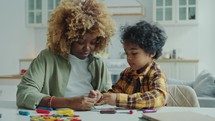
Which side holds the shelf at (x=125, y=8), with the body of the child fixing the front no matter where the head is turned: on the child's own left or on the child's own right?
on the child's own right

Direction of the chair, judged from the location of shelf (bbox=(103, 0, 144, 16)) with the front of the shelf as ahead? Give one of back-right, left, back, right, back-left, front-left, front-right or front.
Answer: front

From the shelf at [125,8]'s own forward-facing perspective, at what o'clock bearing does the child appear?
The child is roughly at 12 o'clock from the shelf.

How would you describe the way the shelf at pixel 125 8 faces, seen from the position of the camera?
facing the viewer

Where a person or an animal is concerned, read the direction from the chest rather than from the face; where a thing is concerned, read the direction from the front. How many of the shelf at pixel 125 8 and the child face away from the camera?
0

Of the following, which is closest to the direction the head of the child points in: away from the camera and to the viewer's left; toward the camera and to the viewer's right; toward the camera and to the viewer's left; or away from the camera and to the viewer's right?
toward the camera and to the viewer's left

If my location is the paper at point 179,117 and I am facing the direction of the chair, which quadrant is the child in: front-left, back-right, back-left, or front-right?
front-left

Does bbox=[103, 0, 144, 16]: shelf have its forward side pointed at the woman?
yes

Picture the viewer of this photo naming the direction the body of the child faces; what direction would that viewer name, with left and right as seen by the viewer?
facing the viewer and to the left of the viewer

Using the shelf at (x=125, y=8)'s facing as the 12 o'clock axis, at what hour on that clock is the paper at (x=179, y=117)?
The paper is roughly at 12 o'clock from the shelf.

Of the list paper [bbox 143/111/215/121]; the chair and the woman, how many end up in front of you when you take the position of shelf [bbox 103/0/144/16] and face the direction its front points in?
3
